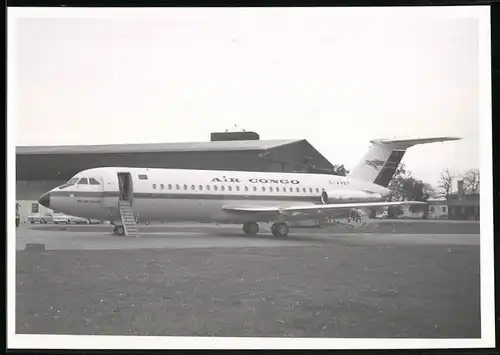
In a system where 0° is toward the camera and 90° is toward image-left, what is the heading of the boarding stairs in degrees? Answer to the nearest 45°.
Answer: approximately 0°

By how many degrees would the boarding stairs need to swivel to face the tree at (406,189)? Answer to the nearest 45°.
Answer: approximately 90° to its left
